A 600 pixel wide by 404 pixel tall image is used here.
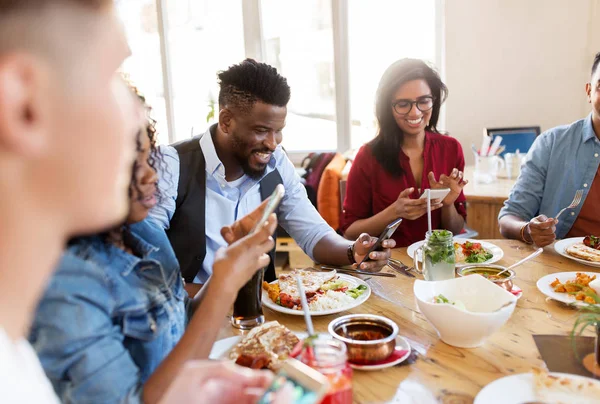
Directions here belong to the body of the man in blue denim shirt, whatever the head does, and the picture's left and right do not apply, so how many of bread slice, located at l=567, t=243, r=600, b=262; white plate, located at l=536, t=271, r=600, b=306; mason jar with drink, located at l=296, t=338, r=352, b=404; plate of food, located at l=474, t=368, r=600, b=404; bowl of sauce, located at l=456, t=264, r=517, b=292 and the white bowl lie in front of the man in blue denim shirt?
6

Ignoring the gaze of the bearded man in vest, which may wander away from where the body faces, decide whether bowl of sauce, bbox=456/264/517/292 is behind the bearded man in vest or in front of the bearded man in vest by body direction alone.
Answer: in front

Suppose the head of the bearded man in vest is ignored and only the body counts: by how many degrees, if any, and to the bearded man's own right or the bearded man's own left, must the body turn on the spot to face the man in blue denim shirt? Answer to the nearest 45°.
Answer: approximately 45° to the bearded man's own left

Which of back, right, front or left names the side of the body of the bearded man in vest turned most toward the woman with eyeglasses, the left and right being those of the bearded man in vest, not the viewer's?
left

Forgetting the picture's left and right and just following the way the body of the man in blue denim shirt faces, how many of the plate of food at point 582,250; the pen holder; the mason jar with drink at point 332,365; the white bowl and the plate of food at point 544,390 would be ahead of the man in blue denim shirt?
4

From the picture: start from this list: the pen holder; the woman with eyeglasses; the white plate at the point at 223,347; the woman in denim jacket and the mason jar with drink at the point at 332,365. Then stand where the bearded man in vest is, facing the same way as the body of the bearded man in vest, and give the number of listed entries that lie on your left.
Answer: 2

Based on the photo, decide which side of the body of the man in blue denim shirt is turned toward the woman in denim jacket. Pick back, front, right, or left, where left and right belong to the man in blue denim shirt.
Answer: front

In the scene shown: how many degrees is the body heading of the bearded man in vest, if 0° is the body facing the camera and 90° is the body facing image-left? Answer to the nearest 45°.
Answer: approximately 315°

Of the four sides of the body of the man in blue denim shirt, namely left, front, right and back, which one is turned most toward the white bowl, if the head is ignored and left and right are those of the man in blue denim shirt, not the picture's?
front

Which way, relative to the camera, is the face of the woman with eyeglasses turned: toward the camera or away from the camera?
toward the camera

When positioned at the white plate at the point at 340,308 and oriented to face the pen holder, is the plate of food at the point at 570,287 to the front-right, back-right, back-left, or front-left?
front-right

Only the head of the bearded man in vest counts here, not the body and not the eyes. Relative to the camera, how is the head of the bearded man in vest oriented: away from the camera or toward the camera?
toward the camera

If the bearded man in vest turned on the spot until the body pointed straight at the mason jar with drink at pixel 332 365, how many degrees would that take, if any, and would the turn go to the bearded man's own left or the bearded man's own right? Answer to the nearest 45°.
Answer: approximately 45° to the bearded man's own right

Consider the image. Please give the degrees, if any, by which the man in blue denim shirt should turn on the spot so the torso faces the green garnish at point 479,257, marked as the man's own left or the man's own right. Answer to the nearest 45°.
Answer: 0° — they already face it
